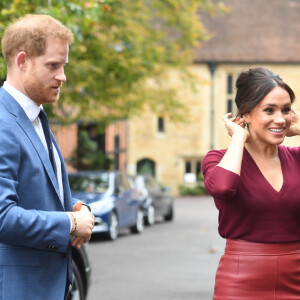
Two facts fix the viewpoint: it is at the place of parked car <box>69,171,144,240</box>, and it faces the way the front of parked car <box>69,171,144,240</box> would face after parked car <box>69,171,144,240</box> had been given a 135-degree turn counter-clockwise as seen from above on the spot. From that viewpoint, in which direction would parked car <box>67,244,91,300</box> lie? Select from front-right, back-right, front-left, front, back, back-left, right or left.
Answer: right

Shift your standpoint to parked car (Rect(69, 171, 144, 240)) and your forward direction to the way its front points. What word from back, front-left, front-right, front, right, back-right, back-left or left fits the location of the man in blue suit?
front-left

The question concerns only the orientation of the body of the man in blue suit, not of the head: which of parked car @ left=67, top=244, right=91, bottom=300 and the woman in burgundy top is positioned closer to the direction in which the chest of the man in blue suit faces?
the woman in burgundy top

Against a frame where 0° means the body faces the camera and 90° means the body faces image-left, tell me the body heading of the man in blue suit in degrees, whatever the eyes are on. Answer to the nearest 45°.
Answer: approximately 270°

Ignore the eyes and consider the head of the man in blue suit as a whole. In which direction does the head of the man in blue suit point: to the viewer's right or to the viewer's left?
to the viewer's right

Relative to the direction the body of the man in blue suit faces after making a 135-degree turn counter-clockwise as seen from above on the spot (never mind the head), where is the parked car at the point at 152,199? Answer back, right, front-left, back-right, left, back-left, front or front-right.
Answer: front-right

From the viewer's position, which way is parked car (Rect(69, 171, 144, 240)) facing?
facing the viewer and to the left of the viewer

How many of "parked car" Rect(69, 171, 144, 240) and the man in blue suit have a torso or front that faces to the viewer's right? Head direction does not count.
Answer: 1

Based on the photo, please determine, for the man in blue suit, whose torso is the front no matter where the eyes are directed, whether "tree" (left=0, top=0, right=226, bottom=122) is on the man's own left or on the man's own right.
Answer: on the man's own left

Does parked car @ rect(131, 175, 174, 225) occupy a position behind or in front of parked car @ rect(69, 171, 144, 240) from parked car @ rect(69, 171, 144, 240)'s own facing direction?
behind

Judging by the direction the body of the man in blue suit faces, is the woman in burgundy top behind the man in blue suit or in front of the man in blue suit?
in front
